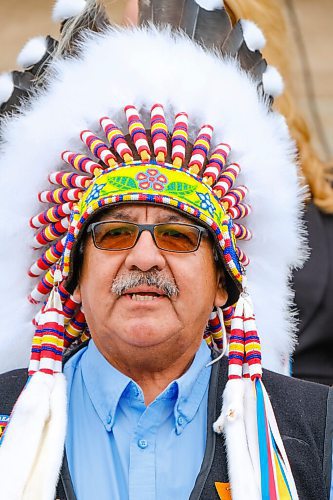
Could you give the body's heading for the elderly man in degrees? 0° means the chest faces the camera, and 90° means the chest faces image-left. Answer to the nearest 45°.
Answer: approximately 0°
